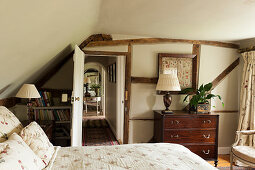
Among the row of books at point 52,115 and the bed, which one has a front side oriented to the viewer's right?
the bed

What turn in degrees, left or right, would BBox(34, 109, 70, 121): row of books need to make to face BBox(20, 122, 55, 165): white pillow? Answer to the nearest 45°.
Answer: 0° — it already faces it

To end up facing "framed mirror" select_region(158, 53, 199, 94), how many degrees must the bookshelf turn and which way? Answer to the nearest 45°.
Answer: approximately 90° to its left

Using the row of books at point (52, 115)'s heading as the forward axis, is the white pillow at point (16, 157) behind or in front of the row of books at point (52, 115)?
in front

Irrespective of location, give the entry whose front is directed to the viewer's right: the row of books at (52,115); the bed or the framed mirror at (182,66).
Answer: the bed

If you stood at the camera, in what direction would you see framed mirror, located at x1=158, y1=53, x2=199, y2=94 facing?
facing the viewer

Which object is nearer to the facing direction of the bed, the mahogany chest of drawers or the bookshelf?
the mahogany chest of drawers

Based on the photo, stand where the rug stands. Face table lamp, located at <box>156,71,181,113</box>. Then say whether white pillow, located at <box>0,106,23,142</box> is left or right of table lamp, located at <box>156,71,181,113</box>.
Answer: right

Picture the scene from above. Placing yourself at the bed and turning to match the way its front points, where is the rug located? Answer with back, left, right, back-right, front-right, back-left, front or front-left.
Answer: left

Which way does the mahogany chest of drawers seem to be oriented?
toward the camera

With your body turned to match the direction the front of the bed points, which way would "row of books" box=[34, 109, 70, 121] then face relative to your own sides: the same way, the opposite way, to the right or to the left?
to the right

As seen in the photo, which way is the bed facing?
to the viewer's right

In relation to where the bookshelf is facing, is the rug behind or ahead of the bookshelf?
behind

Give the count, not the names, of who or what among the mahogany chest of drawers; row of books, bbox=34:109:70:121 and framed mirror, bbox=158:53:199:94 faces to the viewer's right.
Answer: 0
